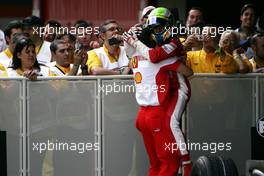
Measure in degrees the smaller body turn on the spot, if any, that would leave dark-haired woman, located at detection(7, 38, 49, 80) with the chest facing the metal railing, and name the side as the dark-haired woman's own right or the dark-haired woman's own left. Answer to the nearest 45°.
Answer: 0° — they already face it

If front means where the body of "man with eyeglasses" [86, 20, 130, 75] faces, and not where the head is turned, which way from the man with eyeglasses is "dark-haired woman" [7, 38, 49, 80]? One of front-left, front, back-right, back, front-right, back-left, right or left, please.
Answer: back-right

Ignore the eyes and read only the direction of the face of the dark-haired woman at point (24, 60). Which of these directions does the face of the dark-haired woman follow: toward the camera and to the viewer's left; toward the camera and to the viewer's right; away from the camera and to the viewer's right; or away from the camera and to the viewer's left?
toward the camera and to the viewer's right

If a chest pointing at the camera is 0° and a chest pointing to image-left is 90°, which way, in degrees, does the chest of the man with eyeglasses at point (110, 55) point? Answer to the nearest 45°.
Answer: approximately 315°

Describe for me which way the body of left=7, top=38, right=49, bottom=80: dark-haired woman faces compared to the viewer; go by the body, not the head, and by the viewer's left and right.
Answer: facing the viewer and to the right of the viewer

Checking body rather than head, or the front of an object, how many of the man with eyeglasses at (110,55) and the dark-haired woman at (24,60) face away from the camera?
0
